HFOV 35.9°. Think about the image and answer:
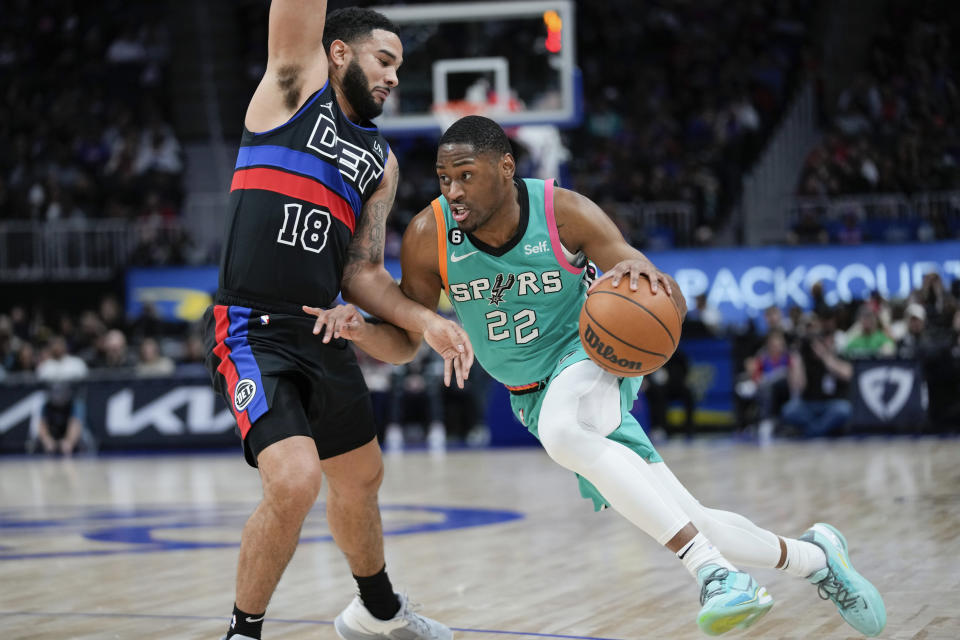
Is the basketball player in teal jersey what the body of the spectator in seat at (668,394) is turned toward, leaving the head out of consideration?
yes

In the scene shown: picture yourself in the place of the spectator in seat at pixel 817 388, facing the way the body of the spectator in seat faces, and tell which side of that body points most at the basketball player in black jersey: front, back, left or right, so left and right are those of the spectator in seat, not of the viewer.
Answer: front

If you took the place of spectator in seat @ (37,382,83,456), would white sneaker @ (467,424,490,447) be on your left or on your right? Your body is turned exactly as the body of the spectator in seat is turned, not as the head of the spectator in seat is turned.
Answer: on your left

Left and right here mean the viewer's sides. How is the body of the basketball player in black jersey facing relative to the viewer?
facing the viewer and to the right of the viewer
